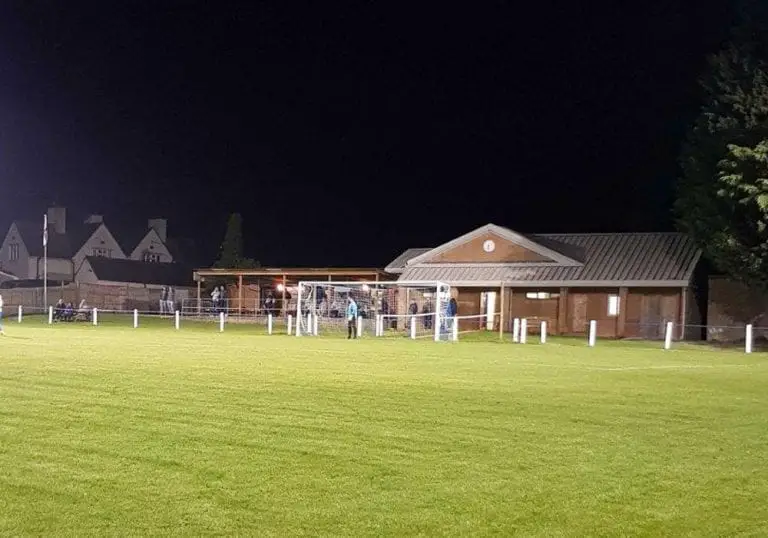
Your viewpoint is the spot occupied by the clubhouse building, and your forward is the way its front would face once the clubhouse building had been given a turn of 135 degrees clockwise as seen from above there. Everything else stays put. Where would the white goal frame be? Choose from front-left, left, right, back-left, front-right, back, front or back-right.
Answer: left

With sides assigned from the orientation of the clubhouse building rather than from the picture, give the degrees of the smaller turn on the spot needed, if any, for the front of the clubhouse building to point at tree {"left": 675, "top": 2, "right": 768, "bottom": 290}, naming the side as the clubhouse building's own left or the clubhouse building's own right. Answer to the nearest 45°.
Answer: approximately 45° to the clubhouse building's own left

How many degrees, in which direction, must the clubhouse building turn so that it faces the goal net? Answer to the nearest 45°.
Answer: approximately 45° to its right

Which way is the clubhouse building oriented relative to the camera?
toward the camera
